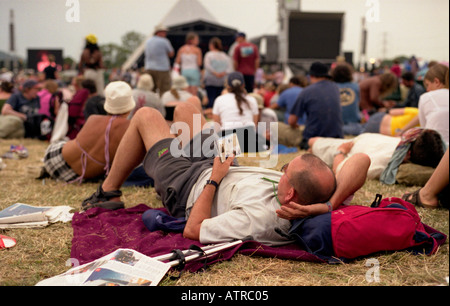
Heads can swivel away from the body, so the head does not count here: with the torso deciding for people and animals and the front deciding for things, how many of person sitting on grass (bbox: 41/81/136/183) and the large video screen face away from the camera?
1

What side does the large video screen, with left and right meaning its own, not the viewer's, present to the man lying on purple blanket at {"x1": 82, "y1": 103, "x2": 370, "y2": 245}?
front

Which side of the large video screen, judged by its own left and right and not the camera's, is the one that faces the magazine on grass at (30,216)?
front

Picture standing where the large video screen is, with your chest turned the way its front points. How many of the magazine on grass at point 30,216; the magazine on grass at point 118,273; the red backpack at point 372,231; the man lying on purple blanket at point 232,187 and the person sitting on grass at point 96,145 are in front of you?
5

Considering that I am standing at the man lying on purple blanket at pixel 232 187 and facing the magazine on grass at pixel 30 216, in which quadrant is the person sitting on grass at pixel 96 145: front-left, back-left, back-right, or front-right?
front-right

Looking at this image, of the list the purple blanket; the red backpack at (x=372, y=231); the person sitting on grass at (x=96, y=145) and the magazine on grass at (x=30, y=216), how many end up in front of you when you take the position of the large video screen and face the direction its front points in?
4

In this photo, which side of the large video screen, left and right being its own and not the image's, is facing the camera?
front

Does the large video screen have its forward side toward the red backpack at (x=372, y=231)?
yes

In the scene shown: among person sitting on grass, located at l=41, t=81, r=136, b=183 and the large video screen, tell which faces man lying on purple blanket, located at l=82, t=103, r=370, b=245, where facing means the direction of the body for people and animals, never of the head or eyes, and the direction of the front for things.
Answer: the large video screen

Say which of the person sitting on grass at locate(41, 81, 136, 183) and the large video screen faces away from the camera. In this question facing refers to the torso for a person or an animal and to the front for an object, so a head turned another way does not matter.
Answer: the person sitting on grass

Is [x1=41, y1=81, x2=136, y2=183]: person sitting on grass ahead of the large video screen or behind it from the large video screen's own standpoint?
ahead

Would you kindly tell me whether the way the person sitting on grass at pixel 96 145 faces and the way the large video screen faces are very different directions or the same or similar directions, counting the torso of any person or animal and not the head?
very different directions

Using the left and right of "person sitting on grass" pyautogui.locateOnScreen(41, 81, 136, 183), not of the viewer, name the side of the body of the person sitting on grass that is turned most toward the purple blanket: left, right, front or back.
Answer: back

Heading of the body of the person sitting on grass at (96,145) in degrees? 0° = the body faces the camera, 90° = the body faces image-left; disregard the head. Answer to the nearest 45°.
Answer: approximately 180°

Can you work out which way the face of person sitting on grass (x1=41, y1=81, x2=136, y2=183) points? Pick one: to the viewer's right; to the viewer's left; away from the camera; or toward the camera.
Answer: away from the camera
